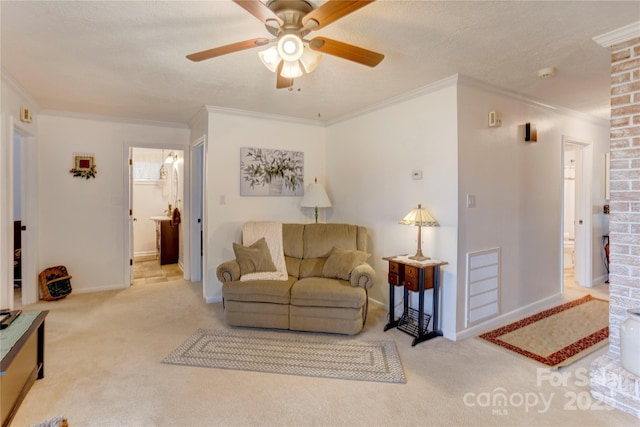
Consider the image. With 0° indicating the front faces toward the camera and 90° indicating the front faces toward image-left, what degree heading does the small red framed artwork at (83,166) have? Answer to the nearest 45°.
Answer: approximately 0°

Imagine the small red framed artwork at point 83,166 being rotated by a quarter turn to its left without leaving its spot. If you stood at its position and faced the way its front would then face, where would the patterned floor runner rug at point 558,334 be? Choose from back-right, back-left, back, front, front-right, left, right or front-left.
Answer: front-right

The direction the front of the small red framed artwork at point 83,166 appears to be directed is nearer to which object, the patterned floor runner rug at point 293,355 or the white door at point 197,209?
the patterned floor runner rug

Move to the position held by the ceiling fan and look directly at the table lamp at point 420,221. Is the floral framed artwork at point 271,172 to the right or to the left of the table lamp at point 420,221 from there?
left

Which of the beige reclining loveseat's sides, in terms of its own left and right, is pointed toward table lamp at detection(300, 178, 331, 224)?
back

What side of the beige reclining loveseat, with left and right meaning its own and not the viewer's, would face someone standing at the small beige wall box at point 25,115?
right

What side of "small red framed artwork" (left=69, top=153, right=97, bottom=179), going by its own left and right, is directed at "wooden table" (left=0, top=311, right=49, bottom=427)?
front

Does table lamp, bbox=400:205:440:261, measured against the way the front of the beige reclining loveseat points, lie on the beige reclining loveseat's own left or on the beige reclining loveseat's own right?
on the beige reclining loveseat's own left

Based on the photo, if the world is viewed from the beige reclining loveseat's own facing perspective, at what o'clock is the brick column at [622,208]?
The brick column is roughly at 10 o'clock from the beige reclining loveseat.

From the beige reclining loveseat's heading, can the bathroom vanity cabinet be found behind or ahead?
behind

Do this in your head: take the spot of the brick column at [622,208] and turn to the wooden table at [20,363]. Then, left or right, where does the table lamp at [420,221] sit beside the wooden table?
right

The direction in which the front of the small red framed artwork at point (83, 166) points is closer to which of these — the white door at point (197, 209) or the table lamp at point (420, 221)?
the table lamp

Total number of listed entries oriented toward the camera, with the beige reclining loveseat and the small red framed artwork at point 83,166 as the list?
2

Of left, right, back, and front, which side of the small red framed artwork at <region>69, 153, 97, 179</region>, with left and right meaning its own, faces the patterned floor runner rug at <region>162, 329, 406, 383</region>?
front

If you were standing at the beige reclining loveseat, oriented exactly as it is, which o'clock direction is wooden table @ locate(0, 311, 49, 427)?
The wooden table is roughly at 2 o'clock from the beige reclining loveseat.
